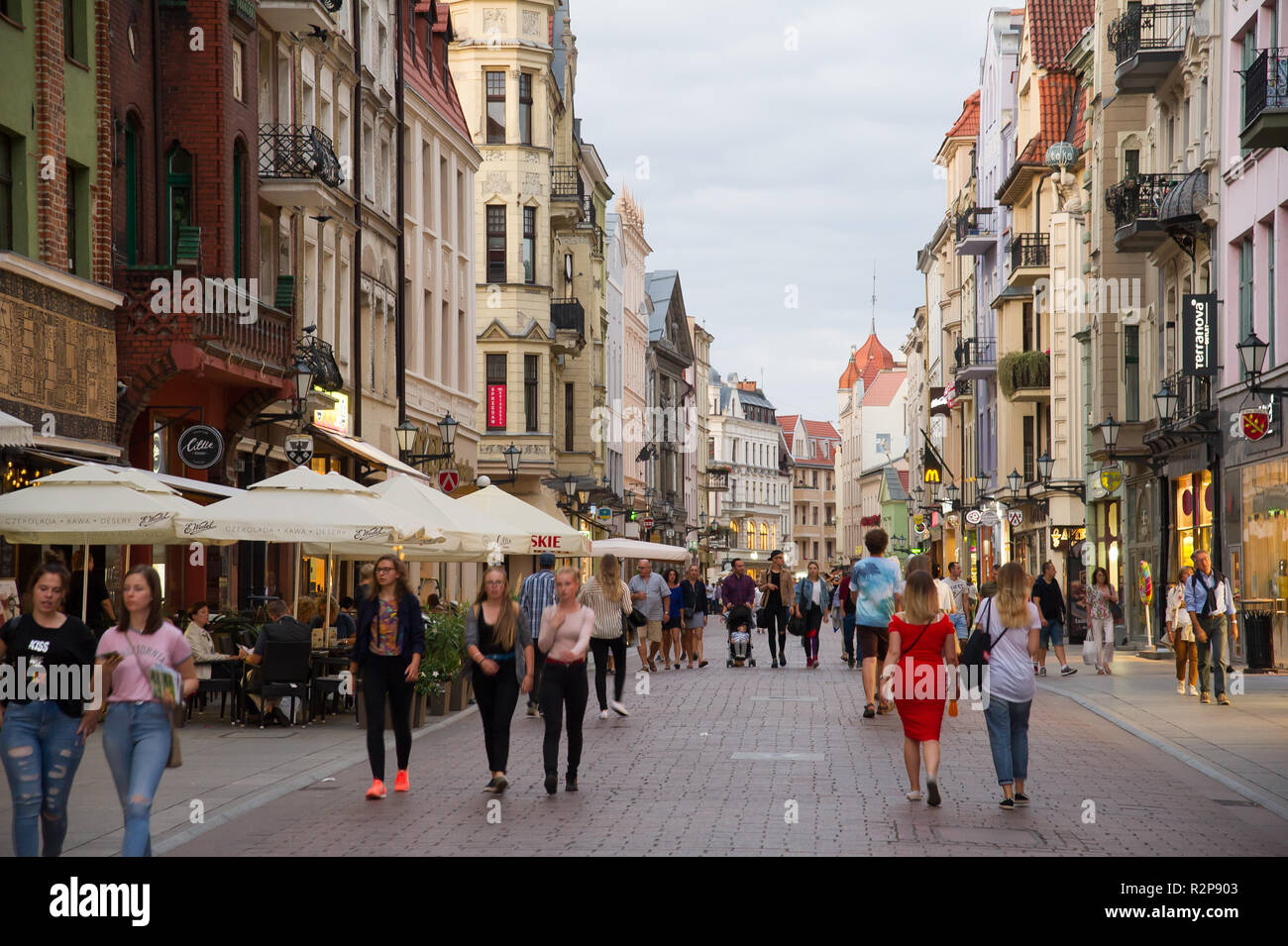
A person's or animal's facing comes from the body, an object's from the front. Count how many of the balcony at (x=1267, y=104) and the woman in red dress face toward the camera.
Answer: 0

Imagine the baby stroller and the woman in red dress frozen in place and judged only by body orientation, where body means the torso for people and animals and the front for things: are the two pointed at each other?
yes

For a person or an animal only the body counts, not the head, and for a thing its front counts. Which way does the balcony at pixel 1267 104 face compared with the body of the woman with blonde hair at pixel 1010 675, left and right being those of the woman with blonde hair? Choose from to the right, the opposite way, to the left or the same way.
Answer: to the left

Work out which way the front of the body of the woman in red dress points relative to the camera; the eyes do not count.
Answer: away from the camera

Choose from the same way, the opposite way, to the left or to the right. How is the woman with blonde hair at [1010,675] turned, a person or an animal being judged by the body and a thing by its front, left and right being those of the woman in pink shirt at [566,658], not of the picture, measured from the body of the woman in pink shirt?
the opposite way

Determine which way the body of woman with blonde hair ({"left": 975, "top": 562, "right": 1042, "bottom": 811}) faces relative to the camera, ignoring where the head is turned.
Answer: away from the camera

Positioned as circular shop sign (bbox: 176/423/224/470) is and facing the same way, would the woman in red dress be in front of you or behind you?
in front

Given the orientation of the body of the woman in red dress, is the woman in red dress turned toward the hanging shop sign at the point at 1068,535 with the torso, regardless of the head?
yes

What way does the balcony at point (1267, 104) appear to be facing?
to the viewer's left

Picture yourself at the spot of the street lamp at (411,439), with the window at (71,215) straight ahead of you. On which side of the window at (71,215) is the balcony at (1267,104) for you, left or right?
left

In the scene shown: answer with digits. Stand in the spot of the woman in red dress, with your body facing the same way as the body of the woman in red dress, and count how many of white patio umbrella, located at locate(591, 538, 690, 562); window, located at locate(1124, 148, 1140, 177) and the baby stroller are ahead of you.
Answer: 3

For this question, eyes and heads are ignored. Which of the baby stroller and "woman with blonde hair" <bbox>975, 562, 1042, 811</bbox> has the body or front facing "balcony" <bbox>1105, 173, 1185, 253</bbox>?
the woman with blonde hair

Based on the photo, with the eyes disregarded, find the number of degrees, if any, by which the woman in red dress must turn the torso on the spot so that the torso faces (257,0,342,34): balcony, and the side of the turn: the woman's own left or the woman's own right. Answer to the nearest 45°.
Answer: approximately 45° to the woman's own left

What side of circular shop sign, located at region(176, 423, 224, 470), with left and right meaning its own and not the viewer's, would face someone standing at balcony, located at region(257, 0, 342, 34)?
back

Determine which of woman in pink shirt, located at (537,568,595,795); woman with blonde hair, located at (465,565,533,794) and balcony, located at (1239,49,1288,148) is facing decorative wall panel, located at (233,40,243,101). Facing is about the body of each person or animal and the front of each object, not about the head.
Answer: the balcony

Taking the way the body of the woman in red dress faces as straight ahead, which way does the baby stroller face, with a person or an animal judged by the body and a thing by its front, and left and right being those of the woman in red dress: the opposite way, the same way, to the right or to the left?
the opposite way

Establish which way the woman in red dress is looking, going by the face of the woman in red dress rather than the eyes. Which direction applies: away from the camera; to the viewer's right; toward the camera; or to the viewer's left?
away from the camera

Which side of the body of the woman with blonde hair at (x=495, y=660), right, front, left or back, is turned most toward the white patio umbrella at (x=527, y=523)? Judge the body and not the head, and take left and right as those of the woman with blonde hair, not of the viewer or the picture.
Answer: back

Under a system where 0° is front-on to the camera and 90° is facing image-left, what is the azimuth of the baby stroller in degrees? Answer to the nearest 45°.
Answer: approximately 0°

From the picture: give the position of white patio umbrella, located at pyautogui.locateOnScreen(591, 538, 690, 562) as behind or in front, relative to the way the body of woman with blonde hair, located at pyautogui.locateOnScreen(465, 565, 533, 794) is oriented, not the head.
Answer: behind
